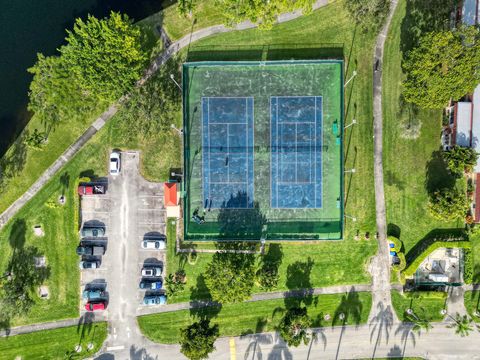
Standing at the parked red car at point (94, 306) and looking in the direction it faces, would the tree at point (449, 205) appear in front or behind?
behind

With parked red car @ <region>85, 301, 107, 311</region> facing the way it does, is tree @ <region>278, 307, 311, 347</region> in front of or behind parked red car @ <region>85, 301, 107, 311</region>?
behind

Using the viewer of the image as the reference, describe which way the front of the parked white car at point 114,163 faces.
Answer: facing away from the viewer

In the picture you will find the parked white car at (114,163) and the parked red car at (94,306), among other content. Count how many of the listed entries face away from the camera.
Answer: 1

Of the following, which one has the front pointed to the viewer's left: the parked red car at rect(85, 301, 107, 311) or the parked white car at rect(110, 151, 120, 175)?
the parked red car

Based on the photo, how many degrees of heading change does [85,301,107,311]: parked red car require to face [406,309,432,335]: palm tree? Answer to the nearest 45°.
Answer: approximately 180°

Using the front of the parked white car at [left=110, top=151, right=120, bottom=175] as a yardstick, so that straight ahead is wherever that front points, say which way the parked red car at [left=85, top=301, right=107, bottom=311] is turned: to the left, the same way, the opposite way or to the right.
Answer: to the left

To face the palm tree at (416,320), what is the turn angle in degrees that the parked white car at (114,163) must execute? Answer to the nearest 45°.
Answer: approximately 90° to its right

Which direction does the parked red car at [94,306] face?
to the viewer's left
